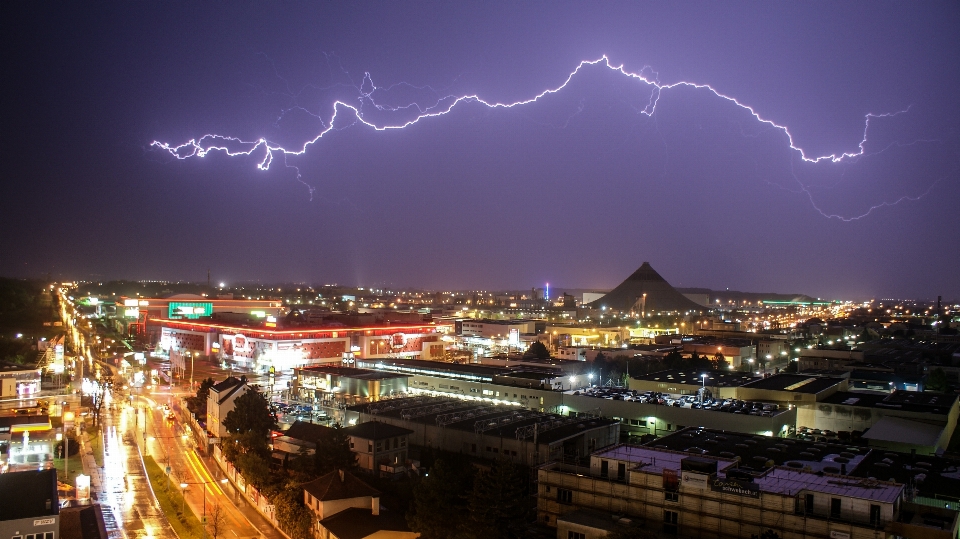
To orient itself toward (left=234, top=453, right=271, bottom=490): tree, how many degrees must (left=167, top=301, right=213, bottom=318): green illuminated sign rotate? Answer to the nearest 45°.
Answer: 0° — it already faces it

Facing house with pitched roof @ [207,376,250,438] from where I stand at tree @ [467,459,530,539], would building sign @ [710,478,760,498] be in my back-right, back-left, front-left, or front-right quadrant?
back-right

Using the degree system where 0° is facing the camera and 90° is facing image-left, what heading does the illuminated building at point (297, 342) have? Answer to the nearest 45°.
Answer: approximately 0°

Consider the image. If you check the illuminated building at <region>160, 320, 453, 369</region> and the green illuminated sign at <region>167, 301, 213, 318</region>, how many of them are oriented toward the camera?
2

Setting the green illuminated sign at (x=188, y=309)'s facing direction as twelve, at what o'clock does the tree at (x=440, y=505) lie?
The tree is roughly at 12 o'clock from the green illuminated sign.

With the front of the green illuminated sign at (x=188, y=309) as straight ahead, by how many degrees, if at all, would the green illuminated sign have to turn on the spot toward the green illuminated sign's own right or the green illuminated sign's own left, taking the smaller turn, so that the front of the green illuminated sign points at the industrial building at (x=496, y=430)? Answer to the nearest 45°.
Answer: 0° — it already faces it

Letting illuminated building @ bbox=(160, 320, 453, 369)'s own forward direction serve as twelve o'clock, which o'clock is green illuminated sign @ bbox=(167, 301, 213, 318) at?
The green illuminated sign is roughly at 5 o'clock from the illuminated building.

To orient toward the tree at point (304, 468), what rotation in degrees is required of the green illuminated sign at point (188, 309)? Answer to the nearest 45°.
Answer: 0° — it already faces it

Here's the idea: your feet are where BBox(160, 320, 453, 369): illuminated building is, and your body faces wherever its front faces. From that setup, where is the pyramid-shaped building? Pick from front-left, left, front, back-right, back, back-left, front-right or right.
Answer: back-left
